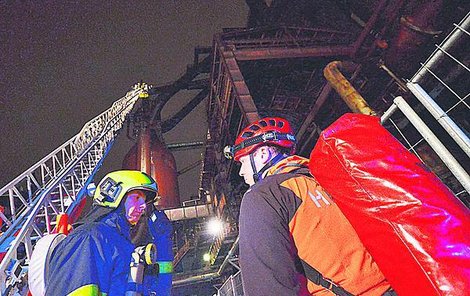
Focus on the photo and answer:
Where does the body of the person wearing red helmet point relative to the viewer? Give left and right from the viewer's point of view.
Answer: facing away from the viewer and to the left of the viewer

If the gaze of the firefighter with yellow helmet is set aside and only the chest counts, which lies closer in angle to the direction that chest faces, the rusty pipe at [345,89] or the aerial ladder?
the rusty pipe

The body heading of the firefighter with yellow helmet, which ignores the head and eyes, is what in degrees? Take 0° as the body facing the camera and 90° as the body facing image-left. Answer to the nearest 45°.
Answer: approximately 270°

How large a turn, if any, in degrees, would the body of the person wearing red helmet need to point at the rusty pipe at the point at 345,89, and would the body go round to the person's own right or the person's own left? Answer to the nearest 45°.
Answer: approximately 90° to the person's own right

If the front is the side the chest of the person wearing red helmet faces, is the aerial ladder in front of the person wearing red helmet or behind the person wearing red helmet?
in front
